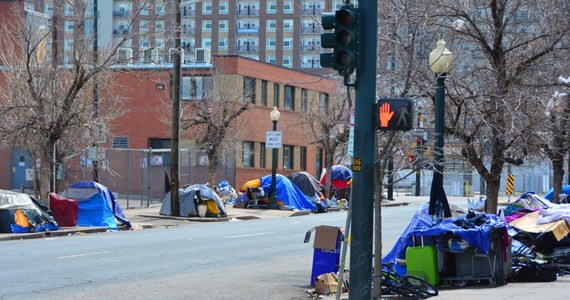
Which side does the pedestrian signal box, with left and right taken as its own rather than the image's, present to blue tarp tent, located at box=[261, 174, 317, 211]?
back

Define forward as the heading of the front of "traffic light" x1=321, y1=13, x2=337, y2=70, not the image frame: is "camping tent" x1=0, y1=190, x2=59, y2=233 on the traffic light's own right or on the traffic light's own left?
on the traffic light's own right

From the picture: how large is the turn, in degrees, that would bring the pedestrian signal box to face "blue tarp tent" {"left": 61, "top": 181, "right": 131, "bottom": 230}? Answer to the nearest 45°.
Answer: approximately 135° to its right

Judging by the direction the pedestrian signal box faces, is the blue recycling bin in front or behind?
behind
